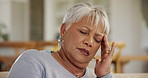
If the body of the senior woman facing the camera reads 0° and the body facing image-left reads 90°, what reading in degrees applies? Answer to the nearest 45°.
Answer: approximately 315°
